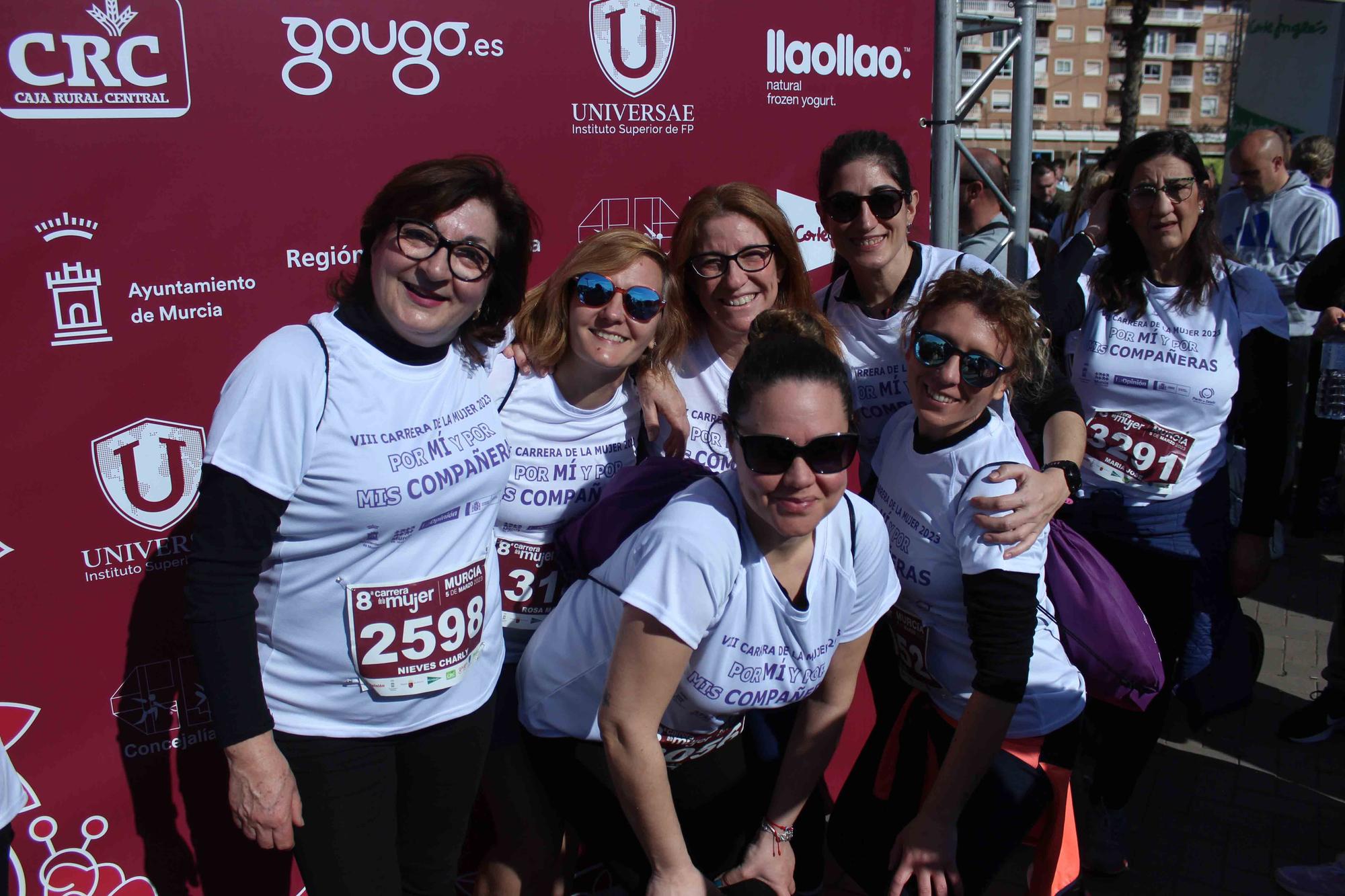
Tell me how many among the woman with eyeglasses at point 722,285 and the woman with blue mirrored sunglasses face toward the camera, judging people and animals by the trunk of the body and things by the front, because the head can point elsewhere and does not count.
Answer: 2

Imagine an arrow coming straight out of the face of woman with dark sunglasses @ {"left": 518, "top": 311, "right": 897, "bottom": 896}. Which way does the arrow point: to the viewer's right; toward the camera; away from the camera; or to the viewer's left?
toward the camera

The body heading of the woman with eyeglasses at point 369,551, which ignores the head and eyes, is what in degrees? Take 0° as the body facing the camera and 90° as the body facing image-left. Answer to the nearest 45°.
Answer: approximately 315°

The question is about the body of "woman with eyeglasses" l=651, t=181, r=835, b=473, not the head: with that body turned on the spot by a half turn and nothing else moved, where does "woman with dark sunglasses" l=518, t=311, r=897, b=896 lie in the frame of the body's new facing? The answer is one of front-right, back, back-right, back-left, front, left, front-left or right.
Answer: back

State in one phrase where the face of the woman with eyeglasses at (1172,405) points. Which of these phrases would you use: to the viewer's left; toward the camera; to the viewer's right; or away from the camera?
toward the camera

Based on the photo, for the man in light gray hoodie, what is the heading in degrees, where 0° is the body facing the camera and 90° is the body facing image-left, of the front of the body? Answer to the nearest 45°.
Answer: approximately 45°

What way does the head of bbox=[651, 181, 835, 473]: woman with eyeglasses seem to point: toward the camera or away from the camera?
toward the camera

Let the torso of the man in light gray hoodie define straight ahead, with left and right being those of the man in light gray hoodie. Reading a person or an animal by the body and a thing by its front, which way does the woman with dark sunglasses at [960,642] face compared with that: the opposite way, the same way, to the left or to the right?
the same way

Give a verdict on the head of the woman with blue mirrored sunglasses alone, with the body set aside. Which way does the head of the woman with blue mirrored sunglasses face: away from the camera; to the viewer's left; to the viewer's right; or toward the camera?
toward the camera

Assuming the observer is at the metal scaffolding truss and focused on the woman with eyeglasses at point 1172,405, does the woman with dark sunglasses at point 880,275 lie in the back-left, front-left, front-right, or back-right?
front-right

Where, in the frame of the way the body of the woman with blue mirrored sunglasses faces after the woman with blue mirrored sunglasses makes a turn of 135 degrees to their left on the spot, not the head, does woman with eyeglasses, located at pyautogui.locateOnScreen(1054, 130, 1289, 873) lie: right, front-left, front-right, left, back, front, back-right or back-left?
front-right

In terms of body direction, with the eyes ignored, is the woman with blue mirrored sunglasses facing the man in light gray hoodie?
no

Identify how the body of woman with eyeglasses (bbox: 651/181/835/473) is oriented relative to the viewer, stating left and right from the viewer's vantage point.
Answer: facing the viewer
